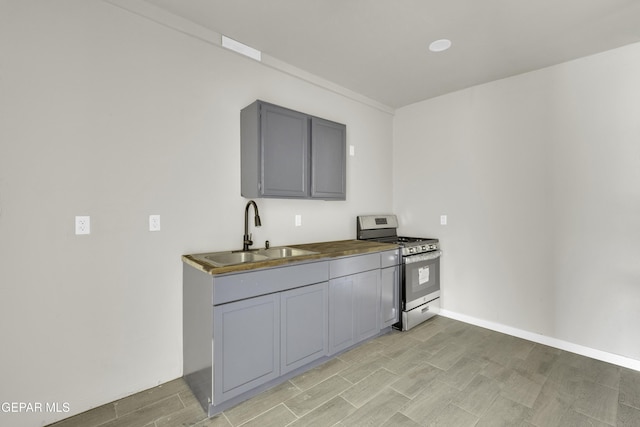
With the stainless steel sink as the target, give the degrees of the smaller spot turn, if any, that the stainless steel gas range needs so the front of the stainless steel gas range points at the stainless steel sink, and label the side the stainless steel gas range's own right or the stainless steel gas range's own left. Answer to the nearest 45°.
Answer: approximately 90° to the stainless steel gas range's own right

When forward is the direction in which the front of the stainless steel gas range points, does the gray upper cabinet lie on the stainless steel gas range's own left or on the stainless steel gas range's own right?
on the stainless steel gas range's own right

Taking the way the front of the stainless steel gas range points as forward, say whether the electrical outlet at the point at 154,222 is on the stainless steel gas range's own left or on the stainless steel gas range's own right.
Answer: on the stainless steel gas range's own right

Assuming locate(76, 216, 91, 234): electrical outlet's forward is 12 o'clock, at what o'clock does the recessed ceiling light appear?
The recessed ceiling light is roughly at 10 o'clock from the electrical outlet.

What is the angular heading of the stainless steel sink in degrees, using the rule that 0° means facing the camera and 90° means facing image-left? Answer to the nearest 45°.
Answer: approximately 315°

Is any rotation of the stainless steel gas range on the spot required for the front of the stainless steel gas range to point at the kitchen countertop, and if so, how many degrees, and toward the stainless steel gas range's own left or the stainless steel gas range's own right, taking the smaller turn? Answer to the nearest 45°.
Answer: approximately 90° to the stainless steel gas range's own right

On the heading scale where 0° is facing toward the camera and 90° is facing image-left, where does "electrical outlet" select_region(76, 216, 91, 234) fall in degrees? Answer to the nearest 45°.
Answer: approximately 0°

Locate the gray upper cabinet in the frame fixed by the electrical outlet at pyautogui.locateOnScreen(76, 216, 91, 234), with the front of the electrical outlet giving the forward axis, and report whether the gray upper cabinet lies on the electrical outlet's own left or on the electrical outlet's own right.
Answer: on the electrical outlet's own left
